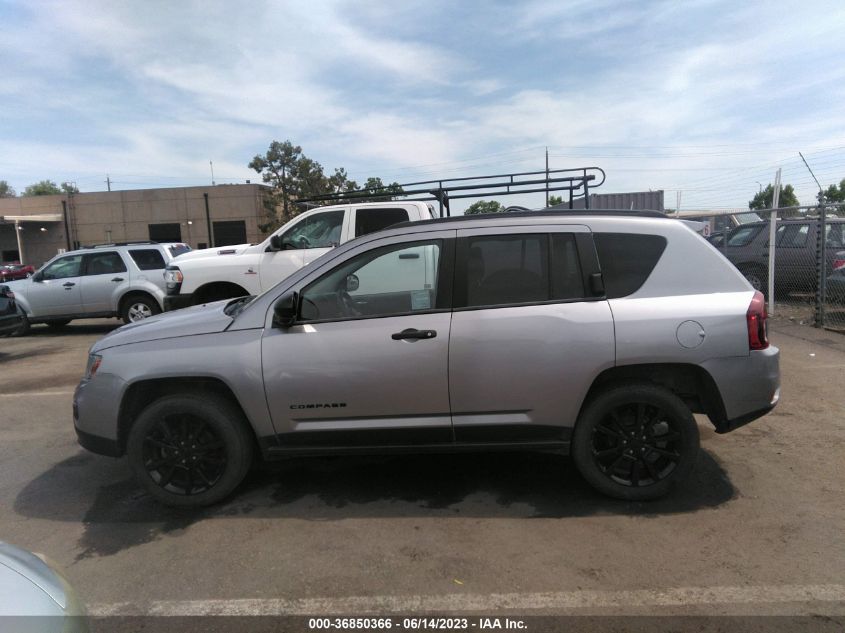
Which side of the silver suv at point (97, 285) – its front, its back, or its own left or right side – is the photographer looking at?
left

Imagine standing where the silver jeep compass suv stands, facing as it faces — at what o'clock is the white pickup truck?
The white pickup truck is roughly at 2 o'clock from the silver jeep compass suv.

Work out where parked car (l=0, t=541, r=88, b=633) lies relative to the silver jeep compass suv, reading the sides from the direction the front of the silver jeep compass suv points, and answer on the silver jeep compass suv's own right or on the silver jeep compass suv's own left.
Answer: on the silver jeep compass suv's own left

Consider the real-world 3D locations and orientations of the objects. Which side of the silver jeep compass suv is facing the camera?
left

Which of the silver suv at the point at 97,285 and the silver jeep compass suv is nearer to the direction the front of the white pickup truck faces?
the silver suv

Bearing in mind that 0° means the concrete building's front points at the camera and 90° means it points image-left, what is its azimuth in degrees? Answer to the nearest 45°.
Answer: approximately 0°

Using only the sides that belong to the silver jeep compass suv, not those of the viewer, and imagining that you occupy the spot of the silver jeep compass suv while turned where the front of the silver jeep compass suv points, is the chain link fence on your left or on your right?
on your right

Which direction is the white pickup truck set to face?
to the viewer's left
